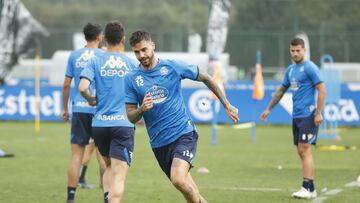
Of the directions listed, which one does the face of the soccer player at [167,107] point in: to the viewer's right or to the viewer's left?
to the viewer's left

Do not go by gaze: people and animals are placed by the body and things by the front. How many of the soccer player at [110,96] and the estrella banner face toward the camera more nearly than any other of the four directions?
1

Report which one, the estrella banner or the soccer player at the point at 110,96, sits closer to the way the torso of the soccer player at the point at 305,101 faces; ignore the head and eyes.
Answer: the soccer player

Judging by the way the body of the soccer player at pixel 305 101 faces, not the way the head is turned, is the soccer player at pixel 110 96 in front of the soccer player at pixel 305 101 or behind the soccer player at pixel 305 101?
in front

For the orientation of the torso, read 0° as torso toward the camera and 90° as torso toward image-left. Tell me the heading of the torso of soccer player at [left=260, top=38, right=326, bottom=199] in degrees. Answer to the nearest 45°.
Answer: approximately 45°

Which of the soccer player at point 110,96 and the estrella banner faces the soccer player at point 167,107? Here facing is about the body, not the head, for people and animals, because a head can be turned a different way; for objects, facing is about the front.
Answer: the estrella banner

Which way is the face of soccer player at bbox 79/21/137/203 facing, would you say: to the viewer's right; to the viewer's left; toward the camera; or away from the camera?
away from the camera

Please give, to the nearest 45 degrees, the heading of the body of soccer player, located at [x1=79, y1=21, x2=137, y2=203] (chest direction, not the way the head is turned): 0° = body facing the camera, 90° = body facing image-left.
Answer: approximately 180°

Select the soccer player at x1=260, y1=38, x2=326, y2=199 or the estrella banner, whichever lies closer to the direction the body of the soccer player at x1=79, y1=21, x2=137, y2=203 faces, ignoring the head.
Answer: the estrella banner
